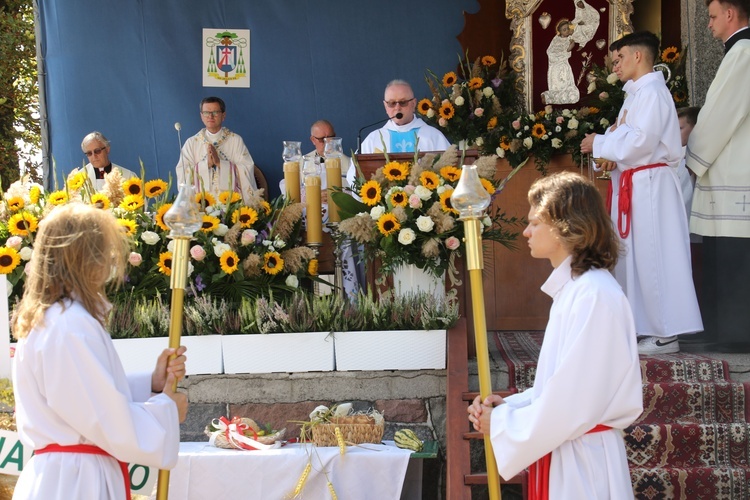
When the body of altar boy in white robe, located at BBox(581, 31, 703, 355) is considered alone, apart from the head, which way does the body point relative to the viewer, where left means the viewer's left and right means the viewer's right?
facing to the left of the viewer

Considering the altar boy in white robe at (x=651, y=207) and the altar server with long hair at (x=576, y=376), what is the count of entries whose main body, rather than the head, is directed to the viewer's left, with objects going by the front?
2

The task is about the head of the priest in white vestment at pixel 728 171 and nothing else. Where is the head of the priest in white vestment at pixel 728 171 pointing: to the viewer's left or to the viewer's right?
to the viewer's left

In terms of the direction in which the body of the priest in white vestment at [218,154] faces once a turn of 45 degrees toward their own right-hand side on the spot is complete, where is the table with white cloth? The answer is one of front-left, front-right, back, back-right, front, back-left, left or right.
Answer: front-left

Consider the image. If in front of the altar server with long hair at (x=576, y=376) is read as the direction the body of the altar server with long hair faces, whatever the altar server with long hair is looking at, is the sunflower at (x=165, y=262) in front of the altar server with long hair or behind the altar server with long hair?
in front

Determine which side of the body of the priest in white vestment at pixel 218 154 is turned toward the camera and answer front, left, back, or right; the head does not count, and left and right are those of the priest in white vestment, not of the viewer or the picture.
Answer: front

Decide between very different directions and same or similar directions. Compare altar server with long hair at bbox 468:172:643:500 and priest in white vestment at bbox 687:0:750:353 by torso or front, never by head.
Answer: same or similar directions

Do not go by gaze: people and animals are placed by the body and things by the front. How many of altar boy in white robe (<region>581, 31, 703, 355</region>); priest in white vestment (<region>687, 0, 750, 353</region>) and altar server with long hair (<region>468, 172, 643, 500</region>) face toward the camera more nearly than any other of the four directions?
0

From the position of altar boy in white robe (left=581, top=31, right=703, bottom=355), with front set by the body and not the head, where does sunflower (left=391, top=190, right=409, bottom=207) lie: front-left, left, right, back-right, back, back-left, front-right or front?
front-left

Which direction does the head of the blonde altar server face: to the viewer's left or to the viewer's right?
to the viewer's right

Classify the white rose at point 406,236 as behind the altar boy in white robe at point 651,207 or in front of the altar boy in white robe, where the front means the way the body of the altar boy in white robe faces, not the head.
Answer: in front

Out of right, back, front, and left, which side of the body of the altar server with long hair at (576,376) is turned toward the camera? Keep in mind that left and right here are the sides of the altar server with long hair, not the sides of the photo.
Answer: left

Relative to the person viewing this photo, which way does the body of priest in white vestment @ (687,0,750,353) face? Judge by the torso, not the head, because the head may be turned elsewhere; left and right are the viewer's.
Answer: facing to the left of the viewer

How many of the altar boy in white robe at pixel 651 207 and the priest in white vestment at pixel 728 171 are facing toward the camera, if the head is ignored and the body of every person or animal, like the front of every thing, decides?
0

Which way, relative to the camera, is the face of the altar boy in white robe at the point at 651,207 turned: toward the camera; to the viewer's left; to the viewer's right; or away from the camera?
to the viewer's left
